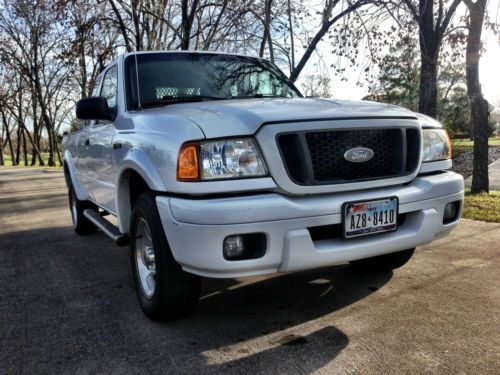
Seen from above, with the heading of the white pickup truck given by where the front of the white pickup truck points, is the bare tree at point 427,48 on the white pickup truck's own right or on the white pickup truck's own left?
on the white pickup truck's own left

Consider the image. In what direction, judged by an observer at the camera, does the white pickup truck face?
facing the viewer and to the right of the viewer
